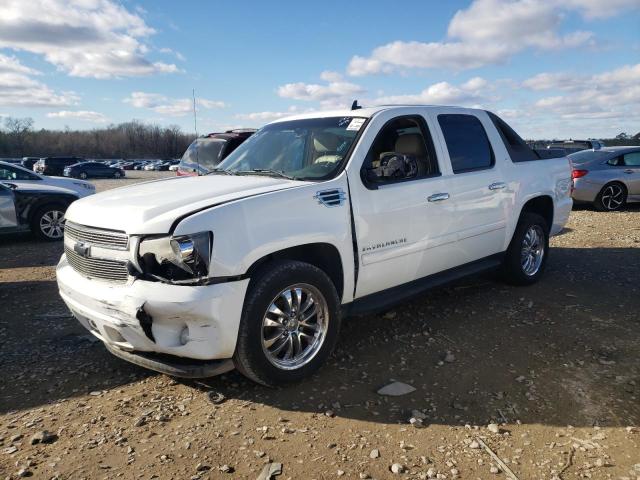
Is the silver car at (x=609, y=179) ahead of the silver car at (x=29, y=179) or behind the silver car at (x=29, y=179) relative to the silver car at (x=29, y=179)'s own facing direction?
ahead

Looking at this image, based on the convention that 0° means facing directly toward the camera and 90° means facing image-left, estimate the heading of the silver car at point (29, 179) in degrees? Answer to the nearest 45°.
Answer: approximately 270°

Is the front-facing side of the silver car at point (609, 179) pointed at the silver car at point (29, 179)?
no

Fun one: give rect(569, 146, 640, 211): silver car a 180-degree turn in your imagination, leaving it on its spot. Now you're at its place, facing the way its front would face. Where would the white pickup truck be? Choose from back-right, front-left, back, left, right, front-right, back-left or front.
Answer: left

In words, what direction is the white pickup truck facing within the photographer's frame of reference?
facing the viewer and to the left of the viewer

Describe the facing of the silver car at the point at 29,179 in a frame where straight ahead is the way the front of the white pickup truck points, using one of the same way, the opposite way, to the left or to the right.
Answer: the opposite way

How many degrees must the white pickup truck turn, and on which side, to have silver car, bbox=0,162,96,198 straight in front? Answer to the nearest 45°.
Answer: approximately 90° to its right

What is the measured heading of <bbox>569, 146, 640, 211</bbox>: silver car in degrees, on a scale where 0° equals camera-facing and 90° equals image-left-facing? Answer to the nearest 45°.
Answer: approximately 270°

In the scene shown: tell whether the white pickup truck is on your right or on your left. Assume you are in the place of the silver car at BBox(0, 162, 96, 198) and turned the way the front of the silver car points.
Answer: on your right
